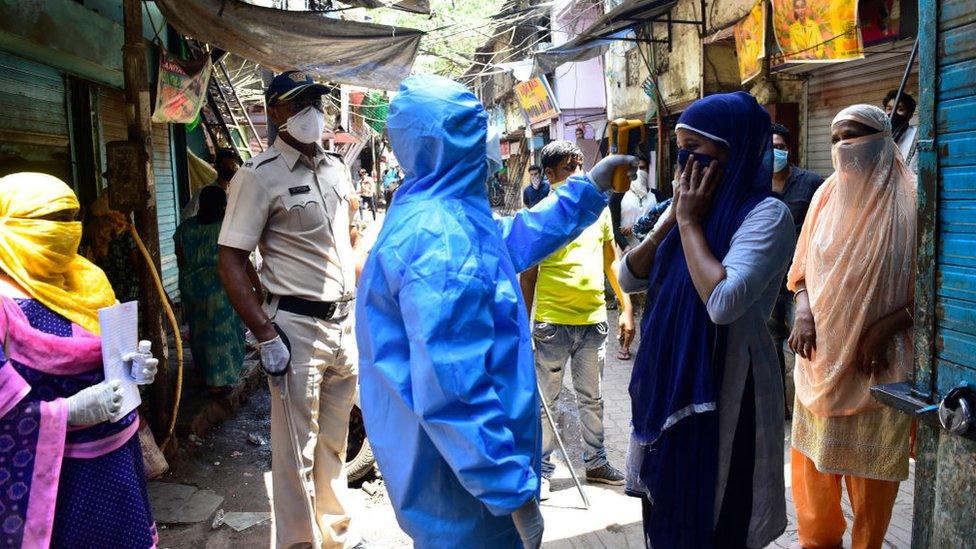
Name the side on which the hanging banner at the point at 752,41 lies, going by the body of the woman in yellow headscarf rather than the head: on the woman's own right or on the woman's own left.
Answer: on the woman's own left

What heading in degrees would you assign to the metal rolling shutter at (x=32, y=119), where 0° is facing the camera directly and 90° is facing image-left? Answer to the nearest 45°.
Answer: approximately 315°

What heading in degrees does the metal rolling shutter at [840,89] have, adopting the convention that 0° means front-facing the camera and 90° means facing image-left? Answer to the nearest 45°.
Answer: approximately 45°

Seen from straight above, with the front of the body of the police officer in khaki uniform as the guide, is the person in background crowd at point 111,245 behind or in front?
behind

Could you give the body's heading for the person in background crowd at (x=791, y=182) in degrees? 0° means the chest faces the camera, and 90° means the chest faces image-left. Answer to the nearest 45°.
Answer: approximately 45°

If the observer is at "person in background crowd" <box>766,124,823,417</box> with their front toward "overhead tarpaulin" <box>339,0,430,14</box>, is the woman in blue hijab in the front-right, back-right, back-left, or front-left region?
back-left

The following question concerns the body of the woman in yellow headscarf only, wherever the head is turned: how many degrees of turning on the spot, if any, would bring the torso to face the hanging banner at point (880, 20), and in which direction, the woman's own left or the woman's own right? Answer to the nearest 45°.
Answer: approximately 45° to the woman's own left

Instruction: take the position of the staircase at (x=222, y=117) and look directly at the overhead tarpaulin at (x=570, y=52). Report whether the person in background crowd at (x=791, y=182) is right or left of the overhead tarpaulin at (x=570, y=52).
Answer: right

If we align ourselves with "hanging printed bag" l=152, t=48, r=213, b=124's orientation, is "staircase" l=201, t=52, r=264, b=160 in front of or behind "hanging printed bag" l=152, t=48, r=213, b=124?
behind

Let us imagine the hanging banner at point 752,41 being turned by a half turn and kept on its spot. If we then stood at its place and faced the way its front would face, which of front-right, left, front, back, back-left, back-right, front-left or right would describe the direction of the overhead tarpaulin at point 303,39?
back

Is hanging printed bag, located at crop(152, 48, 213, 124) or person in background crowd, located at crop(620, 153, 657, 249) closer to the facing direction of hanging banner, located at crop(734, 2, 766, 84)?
the hanging printed bag

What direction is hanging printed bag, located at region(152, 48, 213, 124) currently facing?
toward the camera

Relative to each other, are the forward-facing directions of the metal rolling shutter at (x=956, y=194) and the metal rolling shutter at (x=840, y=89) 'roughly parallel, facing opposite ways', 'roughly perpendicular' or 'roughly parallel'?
roughly parallel

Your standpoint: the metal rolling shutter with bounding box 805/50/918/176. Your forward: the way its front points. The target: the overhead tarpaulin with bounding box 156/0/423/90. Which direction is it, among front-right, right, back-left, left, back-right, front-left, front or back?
front

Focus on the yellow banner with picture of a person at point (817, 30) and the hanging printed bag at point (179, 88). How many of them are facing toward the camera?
2

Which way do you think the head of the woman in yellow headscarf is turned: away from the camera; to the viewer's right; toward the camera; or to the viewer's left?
to the viewer's right

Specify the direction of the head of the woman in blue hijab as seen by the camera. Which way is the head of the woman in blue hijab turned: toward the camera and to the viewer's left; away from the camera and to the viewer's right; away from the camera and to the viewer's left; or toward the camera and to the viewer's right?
toward the camera and to the viewer's left

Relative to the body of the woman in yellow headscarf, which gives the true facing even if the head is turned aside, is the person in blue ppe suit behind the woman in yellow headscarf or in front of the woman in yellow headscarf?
in front
